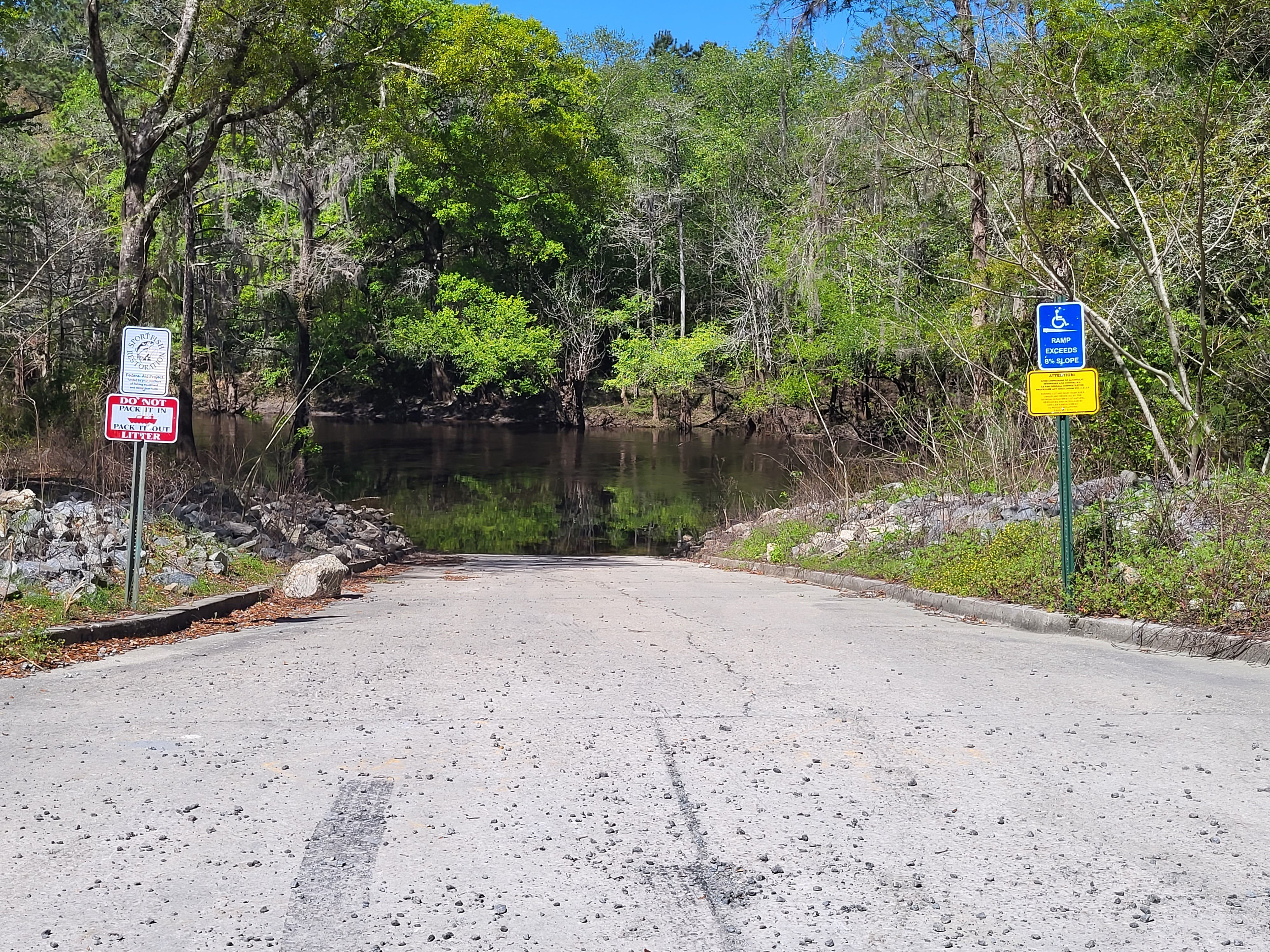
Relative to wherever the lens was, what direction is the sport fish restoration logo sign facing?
facing the viewer

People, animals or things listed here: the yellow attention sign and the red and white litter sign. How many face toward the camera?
2

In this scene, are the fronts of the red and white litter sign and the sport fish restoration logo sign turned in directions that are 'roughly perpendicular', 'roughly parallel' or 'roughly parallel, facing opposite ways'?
roughly parallel

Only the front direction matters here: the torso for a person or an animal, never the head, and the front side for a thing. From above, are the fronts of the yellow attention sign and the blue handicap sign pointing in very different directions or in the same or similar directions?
same or similar directions

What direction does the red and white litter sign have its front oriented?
toward the camera

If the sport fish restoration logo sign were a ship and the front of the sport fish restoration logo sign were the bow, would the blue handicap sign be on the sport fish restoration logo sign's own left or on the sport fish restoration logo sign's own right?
on the sport fish restoration logo sign's own left

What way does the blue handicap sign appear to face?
toward the camera

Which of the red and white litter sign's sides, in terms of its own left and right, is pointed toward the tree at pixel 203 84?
back

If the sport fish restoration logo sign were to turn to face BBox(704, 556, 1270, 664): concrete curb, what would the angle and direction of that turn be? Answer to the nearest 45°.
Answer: approximately 45° to its left

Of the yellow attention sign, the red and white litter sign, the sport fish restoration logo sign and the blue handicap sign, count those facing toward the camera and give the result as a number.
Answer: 4

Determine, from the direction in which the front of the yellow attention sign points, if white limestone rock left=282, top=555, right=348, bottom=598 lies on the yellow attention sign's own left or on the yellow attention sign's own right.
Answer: on the yellow attention sign's own right
